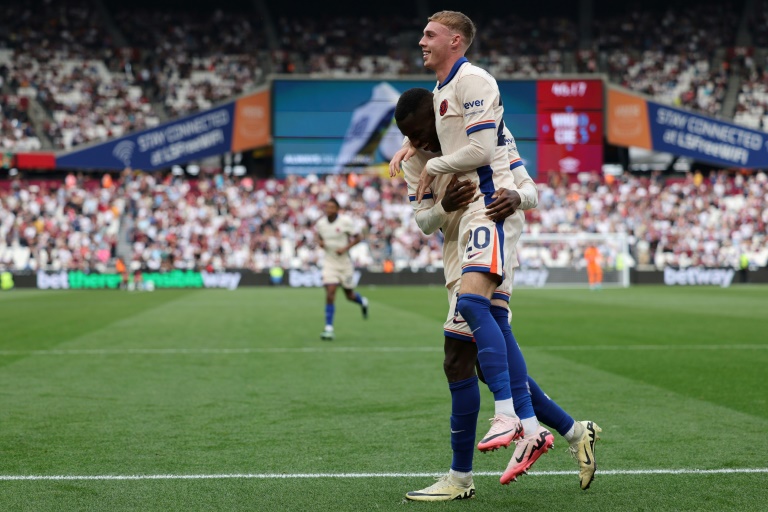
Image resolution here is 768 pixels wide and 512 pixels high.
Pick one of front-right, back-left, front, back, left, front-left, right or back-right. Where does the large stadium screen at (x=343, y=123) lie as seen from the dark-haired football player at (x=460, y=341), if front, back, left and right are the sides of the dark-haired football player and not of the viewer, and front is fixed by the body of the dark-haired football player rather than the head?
back-right

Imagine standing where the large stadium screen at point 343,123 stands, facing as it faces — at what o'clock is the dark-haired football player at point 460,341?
The dark-haired football player is roughly at 12 o'clock from the large stadium screen.

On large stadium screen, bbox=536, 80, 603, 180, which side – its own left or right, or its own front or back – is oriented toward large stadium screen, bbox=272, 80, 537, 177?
right

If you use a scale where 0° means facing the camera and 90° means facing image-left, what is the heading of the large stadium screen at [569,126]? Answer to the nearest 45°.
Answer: approximately 0°

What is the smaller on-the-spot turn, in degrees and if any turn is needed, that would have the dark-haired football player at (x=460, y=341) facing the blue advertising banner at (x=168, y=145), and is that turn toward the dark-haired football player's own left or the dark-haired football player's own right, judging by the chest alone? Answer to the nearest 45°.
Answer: approximately 135° to the dark-haired football player's own right

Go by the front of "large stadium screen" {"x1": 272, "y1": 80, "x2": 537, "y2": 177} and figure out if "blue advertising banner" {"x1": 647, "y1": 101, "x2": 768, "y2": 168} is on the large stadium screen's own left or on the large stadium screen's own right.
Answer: on the large stadium screen's own left

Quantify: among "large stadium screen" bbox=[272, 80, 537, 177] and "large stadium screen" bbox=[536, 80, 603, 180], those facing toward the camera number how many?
2

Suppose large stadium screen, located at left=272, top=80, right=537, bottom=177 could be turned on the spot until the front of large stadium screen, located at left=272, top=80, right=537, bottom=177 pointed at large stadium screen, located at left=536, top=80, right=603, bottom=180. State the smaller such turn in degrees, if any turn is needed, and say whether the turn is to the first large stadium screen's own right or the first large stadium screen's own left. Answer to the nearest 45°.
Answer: approximately 90° to the first large stadium screen's own left

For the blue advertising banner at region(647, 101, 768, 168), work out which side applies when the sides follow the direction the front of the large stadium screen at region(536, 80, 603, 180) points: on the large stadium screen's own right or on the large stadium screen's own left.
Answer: on the large stadium screen's own left

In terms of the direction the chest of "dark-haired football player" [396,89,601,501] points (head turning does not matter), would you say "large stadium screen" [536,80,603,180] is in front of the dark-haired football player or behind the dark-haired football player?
behind

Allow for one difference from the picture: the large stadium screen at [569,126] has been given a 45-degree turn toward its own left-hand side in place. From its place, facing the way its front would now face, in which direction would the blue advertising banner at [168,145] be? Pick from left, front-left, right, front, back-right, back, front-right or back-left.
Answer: back-right
